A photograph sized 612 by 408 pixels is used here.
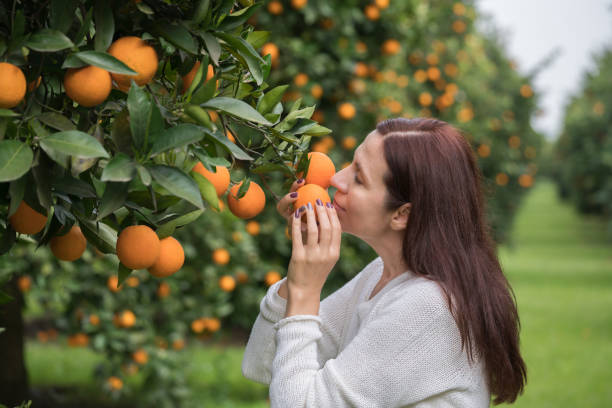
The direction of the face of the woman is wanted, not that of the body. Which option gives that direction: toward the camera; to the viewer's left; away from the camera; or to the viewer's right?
to the viewer's left

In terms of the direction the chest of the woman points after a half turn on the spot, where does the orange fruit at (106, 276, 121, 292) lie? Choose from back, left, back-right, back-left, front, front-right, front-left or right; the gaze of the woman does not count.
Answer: back-left

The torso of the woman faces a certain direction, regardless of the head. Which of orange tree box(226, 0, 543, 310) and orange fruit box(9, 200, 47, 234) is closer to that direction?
the orange fruit

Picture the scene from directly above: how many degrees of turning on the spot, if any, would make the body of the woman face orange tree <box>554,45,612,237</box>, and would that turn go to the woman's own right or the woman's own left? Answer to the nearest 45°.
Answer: approximately 90° to the woman's own right

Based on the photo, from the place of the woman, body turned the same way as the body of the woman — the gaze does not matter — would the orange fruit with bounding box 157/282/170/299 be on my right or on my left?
on my right

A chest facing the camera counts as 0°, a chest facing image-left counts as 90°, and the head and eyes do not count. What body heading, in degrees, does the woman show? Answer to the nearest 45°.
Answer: approximately 90°

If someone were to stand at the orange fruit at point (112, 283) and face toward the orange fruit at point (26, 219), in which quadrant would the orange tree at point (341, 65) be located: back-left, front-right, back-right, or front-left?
back-left
